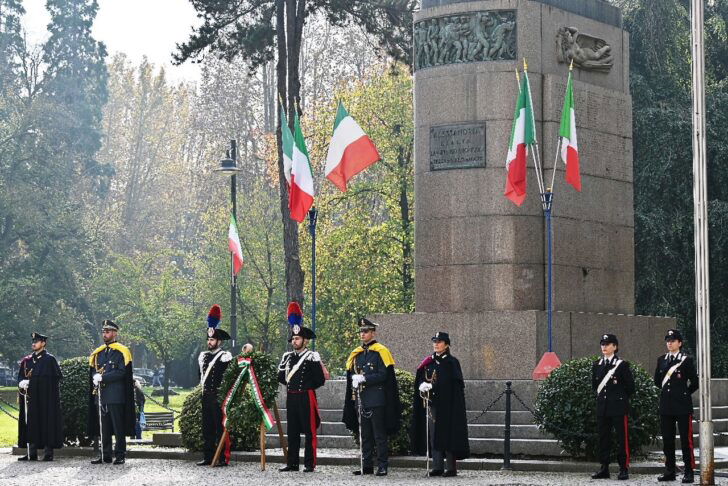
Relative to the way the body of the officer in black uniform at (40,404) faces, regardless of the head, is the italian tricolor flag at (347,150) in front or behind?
behind

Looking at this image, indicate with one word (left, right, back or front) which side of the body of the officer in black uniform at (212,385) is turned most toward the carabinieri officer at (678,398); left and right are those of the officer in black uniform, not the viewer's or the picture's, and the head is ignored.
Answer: left

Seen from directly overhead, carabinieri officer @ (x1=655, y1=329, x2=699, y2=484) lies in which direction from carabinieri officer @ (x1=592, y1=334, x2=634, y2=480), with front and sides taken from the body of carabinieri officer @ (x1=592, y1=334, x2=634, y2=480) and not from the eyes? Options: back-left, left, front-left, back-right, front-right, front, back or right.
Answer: back-left

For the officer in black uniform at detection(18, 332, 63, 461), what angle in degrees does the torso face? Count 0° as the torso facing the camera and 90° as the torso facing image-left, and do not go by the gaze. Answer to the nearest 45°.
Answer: approximately 45°

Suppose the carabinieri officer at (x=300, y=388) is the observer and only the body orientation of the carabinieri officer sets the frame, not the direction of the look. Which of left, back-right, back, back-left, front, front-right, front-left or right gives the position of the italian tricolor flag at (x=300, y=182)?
back-right

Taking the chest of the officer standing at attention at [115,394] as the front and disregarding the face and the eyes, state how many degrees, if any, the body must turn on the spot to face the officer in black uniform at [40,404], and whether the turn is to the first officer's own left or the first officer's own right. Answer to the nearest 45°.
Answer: approximately 90° to the first officer's own right

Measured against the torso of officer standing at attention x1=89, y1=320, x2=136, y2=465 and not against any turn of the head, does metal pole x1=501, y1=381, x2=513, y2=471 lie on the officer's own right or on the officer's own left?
on the officer's own left

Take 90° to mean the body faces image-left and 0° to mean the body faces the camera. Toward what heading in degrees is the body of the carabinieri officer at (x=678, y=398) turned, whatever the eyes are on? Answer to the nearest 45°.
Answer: approximately 45°

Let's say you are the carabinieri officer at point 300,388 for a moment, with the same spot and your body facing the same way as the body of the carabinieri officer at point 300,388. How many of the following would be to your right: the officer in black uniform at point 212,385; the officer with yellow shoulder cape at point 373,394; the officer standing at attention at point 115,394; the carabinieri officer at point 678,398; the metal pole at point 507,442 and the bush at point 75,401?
3

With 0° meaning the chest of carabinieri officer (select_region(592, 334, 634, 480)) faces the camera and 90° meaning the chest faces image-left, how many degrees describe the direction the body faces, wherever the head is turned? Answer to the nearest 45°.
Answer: approximately 45°
